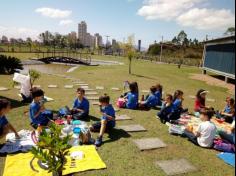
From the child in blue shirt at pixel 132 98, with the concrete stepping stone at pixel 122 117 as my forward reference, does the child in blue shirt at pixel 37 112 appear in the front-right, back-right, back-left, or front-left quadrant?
front-right

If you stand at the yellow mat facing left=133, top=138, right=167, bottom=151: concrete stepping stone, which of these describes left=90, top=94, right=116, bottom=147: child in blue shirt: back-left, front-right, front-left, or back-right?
front-left

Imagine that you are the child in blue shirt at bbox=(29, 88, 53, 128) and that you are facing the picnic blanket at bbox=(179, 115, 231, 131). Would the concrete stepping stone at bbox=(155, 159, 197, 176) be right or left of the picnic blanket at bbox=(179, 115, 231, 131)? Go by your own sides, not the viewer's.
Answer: right

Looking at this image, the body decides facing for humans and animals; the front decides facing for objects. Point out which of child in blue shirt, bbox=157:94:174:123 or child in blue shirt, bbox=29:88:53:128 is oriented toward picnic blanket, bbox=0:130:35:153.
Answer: child in blue shirt, bbox=157:94:174:123

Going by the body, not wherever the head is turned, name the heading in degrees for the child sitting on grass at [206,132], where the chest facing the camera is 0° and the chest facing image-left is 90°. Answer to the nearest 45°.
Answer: approximately 135°

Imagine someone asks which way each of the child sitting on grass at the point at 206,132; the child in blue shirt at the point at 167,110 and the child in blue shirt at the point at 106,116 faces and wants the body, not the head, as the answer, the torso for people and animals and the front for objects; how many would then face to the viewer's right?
0

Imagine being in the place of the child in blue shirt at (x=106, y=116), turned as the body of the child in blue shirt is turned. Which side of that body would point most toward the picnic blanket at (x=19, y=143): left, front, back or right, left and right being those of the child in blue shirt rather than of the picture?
front

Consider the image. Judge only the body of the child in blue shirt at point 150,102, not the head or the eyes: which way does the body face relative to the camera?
to the viewer's left

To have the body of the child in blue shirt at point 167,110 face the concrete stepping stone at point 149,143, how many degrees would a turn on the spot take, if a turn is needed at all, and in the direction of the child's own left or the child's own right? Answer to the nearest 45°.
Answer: approximately 45° to the child's own left

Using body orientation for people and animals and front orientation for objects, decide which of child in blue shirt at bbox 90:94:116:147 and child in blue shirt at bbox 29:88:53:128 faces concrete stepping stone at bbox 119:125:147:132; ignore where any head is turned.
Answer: child in blue shirt at bbox 29:88:53:128

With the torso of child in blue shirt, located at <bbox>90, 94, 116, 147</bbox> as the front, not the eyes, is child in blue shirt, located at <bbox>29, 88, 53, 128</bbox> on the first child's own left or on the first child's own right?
on the first child's own right

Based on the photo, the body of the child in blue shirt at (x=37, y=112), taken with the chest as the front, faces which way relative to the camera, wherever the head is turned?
to the viewer's right

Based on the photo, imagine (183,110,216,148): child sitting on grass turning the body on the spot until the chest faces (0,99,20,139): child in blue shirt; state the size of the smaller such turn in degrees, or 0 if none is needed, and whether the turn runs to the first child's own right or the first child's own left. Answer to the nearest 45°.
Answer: approximately 45° to the first child's own left

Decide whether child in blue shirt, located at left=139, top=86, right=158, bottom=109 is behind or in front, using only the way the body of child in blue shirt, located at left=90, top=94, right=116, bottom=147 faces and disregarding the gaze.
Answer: behind

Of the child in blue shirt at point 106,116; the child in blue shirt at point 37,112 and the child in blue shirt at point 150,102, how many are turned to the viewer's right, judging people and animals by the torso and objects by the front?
1
